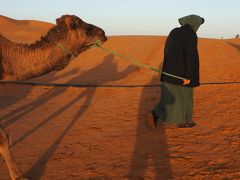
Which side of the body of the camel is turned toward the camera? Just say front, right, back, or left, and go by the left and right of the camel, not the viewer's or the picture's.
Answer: right

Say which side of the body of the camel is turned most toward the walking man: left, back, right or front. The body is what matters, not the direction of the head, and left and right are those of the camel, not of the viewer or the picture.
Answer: front
